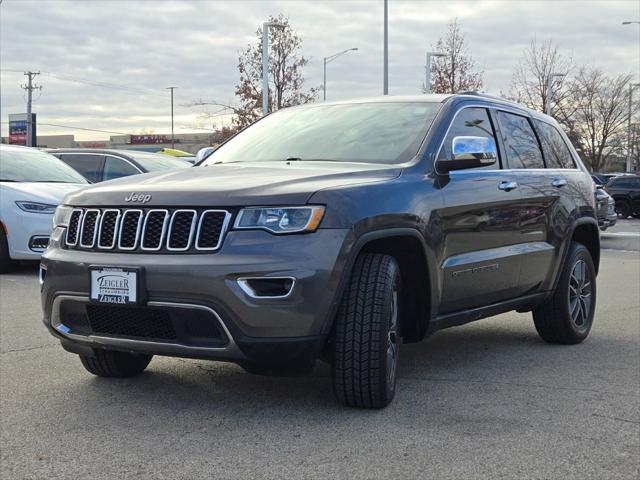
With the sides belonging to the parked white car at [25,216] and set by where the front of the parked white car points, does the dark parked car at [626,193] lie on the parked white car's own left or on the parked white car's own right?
on the parked white car's own left

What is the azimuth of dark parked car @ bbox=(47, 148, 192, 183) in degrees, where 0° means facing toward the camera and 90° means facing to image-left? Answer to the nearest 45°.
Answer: approximately 315°

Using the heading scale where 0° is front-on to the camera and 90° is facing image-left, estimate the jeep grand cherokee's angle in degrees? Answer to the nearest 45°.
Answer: approximately 45°

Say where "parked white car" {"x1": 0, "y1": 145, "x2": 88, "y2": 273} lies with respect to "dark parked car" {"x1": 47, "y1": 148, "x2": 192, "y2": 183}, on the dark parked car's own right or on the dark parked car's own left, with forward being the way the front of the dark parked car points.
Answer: on the dark parked car's own right

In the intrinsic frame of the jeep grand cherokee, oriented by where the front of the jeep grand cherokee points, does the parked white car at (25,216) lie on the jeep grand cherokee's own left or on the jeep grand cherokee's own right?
on the jeep grand cherokee's own right

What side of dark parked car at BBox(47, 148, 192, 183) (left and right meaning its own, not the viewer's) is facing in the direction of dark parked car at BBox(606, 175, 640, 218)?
left
